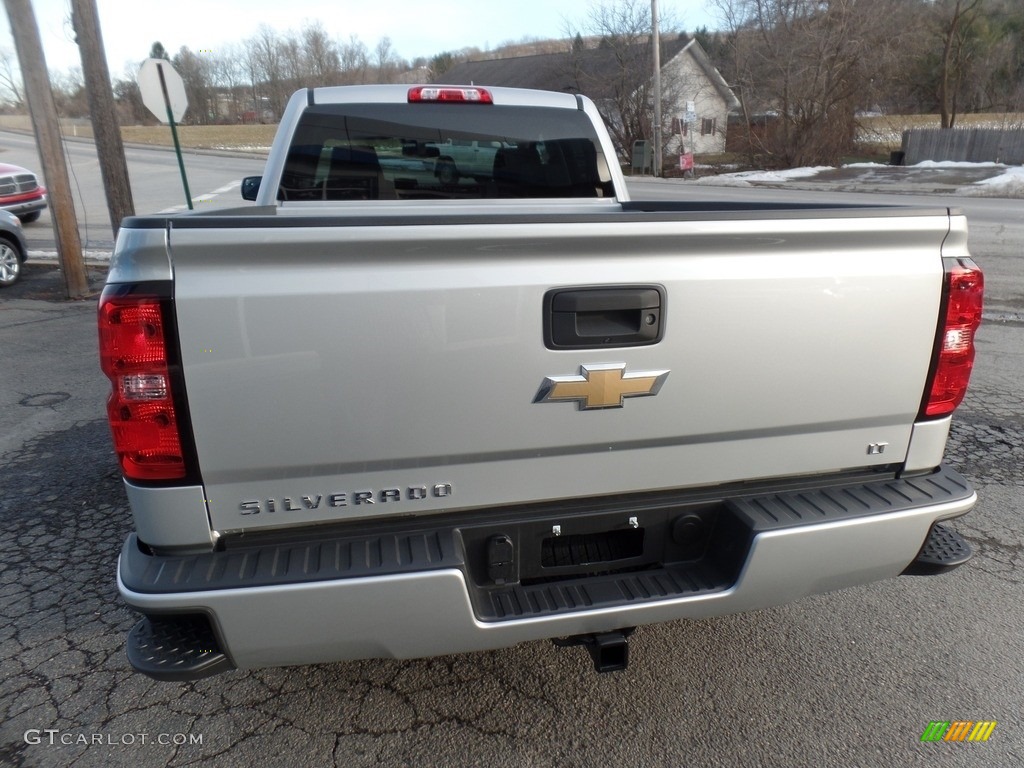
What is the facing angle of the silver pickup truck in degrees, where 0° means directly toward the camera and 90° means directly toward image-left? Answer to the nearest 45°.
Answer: approximately 180°

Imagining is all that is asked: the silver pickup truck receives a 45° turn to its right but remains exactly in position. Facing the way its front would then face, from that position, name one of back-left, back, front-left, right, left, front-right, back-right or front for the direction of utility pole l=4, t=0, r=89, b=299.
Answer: left

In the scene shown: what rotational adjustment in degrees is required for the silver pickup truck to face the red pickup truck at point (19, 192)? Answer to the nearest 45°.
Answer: approximately 45° to its left

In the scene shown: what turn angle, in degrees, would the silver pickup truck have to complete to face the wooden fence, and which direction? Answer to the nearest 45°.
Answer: approximately 45° to its right

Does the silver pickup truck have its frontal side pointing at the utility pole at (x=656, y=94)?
yes

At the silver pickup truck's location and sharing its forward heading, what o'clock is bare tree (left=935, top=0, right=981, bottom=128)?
The bare tree is roughly at 1 o'clock from the silver pickup truck.

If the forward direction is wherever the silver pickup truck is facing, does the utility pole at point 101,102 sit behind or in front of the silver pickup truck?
in front

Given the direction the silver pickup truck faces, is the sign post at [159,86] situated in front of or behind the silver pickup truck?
in front
